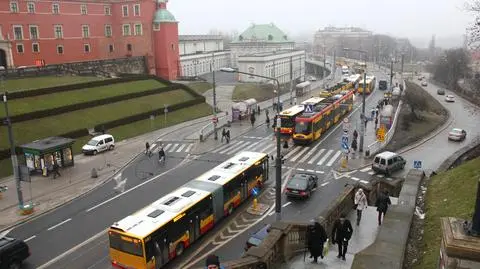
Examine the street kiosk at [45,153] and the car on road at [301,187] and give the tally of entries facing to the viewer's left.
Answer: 0

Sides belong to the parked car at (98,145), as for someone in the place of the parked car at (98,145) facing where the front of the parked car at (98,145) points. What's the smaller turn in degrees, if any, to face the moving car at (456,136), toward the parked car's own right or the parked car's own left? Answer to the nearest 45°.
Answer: approximately 135° to the parked car's own left

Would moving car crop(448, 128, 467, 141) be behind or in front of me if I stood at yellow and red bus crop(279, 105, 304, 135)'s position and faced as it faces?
behind

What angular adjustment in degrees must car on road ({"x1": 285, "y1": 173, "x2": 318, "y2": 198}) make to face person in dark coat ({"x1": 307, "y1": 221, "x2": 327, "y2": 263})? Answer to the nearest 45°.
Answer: approximately 135° to its right

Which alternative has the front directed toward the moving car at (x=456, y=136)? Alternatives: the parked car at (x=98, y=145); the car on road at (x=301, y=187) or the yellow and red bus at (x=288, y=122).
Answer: the car on road at (x=301, y=187)

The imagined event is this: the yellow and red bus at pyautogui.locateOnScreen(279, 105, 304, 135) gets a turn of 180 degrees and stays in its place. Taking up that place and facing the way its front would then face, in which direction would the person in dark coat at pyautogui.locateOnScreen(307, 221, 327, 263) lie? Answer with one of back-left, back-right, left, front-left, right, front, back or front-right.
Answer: back-right

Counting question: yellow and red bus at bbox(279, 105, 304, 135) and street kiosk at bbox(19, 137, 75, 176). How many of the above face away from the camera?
0

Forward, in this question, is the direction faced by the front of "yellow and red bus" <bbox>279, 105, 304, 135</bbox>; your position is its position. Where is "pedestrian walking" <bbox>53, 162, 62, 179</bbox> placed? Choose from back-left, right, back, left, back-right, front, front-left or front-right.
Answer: front

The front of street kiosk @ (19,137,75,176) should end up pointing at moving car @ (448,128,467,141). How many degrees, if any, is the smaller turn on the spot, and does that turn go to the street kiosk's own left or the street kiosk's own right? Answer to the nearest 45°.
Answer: approximately 45° to the street kiosk's own left

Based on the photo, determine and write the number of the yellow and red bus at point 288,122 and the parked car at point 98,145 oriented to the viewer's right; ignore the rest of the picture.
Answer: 0

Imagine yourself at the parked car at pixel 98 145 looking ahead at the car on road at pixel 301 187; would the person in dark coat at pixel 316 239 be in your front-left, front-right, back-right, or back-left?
front-right

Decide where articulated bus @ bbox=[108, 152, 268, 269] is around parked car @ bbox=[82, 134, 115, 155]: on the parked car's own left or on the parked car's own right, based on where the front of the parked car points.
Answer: on the parked car's own left

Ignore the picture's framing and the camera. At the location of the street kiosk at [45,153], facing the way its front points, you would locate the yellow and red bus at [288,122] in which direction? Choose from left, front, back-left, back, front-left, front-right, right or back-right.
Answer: front-left
